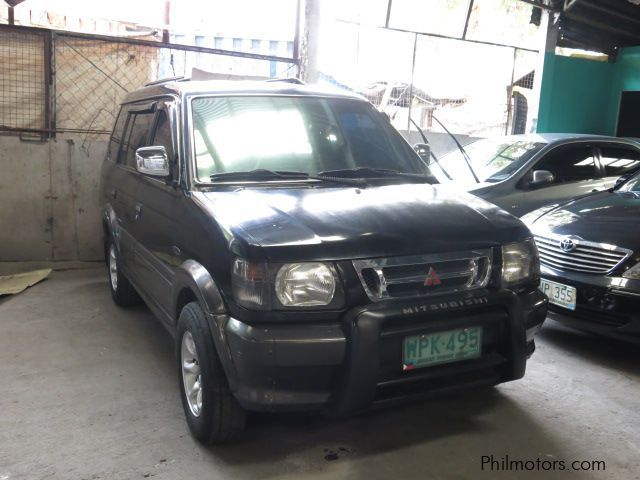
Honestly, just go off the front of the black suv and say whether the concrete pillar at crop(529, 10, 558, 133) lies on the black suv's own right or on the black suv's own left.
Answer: on the black suv's own left

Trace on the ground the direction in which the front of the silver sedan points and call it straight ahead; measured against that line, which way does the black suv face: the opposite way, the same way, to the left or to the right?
to the left

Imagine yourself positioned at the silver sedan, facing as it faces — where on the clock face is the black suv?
The black suv is roughly at 11 o'clock from the silver sedan.

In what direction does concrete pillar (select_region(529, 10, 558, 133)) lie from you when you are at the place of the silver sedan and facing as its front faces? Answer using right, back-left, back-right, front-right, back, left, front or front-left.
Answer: back-right

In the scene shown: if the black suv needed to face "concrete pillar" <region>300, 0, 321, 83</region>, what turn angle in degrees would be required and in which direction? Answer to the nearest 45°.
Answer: approximately 135° to its left

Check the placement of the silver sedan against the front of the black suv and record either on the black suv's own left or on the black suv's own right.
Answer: on the black suv's own left

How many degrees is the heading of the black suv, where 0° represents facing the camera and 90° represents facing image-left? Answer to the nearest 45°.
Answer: approximately 315°

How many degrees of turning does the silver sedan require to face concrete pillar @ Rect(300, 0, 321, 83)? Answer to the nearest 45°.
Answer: approximately 45° to its right
